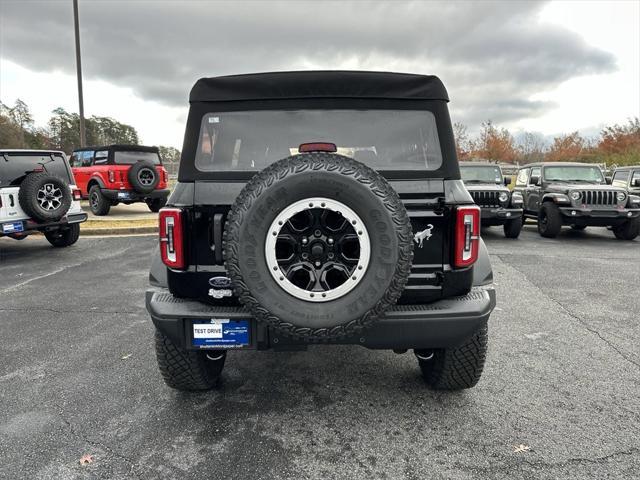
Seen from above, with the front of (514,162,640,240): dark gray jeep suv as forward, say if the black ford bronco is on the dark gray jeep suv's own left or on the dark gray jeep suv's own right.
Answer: on the dark gray jeep suv's own right

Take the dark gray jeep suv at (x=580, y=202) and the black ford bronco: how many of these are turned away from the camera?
1

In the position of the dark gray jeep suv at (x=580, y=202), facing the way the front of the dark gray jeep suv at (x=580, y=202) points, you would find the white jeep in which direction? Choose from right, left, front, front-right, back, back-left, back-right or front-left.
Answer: right

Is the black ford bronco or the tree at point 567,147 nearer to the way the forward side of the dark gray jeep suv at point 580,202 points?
the black ford bronco

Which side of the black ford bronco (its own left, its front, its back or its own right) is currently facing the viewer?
back

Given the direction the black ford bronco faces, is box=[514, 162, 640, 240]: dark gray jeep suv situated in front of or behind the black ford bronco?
in front

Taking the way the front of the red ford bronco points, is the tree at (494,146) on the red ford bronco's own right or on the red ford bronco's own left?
on the red ford bronco's own right

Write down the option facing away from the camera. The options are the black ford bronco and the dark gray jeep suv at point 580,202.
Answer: the black ford bronco

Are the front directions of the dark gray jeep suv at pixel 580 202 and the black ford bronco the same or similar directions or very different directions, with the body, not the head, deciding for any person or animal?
very different directions

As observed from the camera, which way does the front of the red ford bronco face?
facing away from the viewer and to the left of the viewer

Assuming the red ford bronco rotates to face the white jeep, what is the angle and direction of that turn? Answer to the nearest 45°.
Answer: approximately 135° to its left
